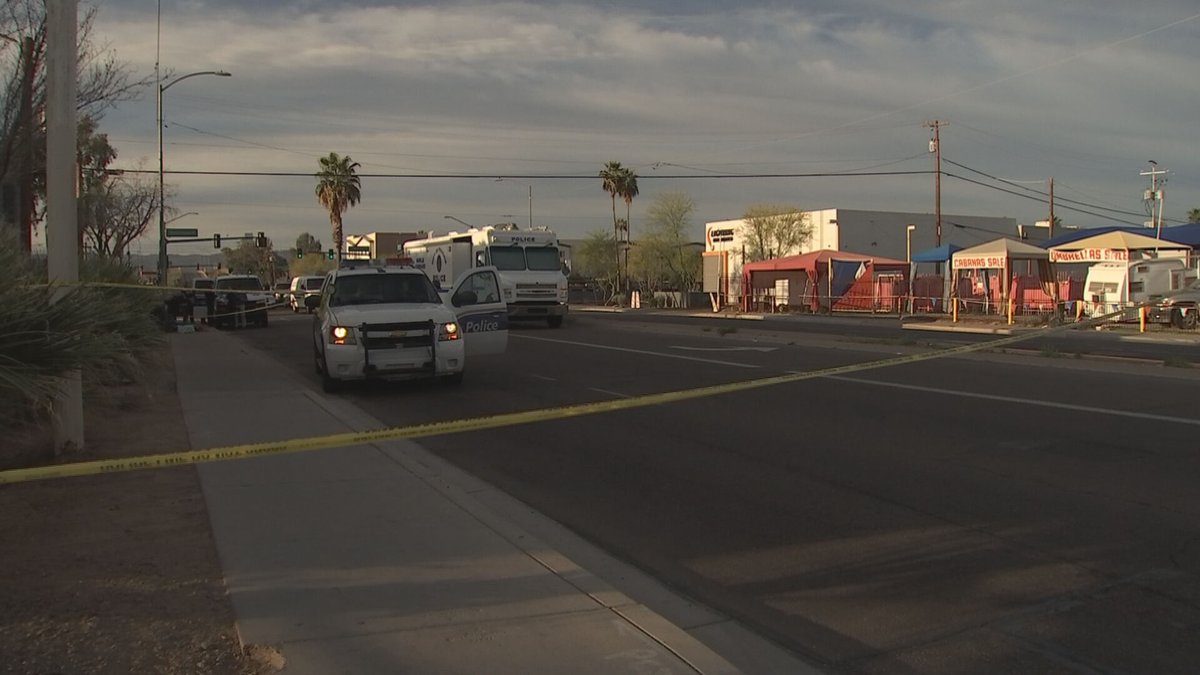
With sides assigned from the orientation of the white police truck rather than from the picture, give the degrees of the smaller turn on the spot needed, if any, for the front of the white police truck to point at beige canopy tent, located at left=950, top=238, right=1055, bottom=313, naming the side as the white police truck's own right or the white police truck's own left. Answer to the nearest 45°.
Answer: approximately 45° to the white police truck's own left

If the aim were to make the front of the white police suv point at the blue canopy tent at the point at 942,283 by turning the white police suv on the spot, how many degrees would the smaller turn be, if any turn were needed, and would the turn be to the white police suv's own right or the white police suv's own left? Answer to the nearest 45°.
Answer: approximately 135° to the white police suv's own left

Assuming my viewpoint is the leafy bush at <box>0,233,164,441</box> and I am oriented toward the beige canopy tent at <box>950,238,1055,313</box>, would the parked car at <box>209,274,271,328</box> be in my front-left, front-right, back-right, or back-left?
front-left

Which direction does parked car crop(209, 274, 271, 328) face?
toward the camera

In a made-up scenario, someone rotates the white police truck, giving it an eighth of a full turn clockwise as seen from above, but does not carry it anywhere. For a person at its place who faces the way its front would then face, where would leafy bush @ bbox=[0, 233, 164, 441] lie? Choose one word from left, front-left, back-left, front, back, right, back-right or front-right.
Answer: front

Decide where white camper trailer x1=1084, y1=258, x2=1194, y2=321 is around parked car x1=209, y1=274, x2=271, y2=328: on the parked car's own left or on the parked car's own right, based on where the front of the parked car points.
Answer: on the parked car's own left

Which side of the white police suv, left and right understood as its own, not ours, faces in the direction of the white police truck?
back

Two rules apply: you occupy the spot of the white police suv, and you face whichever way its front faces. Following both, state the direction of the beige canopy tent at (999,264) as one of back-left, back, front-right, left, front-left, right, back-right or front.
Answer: back-left

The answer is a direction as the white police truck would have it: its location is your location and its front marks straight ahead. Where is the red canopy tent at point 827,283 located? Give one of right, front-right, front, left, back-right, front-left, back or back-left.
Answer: left

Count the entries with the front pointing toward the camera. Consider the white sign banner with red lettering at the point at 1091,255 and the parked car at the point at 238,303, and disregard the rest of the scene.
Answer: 2

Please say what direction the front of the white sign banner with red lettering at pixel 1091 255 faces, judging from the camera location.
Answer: facing the viewer

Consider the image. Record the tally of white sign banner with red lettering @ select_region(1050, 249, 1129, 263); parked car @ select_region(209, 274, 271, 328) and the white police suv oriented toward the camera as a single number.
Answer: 3

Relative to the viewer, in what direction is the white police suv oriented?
toward the camera

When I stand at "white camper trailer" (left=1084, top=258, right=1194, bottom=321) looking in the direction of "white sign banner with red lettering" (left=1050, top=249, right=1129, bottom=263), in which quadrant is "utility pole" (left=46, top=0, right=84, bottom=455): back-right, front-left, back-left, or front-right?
back-left
